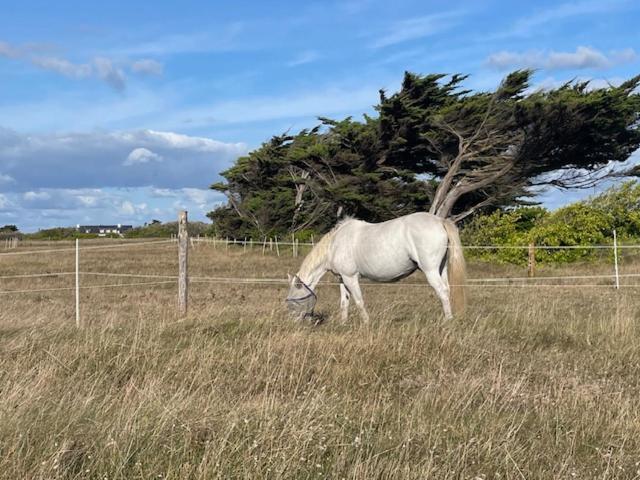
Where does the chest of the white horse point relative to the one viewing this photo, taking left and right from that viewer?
facing to the left of the viewer

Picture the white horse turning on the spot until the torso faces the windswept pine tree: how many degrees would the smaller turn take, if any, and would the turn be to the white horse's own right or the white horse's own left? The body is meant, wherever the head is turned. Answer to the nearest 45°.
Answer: approximately 90° to the white horse's own right

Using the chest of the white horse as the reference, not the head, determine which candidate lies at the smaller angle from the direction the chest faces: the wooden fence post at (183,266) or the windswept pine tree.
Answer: the wooden fence post

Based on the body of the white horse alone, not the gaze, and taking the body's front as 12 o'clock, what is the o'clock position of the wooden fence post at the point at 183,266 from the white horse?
The wooden fence post is roughly at 12 o'clock from the white horse.
